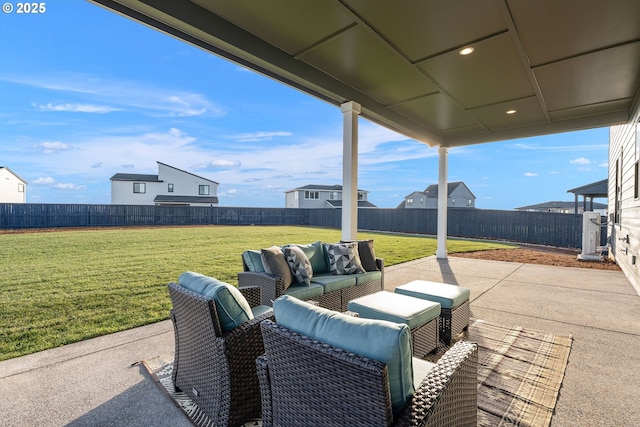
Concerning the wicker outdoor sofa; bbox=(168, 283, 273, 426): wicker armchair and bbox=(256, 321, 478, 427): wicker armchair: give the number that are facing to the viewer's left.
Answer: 0

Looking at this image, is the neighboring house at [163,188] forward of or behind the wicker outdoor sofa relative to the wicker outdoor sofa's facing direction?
behind

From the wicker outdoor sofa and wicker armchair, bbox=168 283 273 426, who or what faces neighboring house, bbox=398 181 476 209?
the wicker armchair

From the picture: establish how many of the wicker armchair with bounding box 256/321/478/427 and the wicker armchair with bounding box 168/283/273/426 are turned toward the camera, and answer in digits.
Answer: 0

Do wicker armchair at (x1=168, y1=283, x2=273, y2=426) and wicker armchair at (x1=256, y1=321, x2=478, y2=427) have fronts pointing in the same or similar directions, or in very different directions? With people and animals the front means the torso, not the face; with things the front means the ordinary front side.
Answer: same or similar directions

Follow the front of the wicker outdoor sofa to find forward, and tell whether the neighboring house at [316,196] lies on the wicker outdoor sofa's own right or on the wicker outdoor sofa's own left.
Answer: on the wicker outdoor sofa's own left

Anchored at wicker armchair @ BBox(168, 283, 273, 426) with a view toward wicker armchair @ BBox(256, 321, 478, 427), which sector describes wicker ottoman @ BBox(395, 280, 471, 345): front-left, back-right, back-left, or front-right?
front-left

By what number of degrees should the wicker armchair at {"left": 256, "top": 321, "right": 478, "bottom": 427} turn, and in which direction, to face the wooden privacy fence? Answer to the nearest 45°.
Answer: approximately 45° to its left

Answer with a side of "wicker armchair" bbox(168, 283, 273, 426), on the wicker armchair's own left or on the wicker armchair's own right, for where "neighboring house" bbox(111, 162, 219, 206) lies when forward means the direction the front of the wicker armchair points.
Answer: on the wicker armchair's own left

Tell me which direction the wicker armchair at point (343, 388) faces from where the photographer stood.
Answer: facing away from the viewer and to the right of the viewer

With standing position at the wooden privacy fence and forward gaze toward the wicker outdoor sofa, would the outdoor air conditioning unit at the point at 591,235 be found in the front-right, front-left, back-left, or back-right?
front-left

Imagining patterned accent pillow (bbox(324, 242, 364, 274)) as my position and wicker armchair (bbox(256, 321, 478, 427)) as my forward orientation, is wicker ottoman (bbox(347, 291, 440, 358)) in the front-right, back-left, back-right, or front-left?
front-left

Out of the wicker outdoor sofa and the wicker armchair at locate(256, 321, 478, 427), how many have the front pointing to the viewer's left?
0

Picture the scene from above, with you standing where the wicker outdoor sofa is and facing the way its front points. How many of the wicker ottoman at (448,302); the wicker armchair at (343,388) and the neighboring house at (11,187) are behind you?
1

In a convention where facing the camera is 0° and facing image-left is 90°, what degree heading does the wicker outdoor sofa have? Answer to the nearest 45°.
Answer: approximately 315°

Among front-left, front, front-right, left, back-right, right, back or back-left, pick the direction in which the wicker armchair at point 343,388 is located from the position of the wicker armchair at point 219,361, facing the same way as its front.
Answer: right
